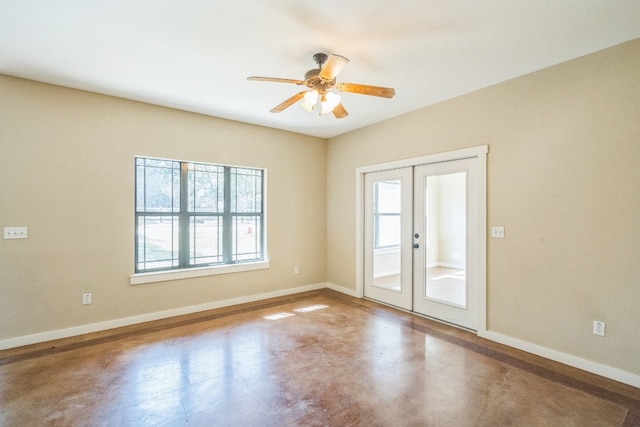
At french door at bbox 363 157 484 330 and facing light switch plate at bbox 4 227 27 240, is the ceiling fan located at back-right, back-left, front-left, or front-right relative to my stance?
front-left

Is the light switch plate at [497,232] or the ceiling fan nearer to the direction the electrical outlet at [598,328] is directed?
the ceiling fan

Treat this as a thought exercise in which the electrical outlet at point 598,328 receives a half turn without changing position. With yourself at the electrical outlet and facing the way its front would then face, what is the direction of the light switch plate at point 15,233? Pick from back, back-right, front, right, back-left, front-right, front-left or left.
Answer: back

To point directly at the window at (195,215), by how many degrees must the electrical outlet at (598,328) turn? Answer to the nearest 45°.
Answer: approximately 45° to its right

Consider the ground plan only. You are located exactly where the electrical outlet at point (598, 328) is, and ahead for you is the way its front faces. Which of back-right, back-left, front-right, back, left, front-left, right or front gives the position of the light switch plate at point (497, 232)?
front-right

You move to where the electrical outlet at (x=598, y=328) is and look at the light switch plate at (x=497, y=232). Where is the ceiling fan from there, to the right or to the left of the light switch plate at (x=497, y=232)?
left

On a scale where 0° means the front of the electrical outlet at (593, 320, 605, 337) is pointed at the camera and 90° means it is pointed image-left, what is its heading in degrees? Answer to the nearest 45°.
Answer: approximately 45°

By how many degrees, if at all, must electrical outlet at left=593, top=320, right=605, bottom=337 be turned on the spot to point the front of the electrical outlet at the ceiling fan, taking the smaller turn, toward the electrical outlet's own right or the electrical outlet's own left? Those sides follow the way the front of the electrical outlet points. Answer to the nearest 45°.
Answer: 0° — it already faces it
